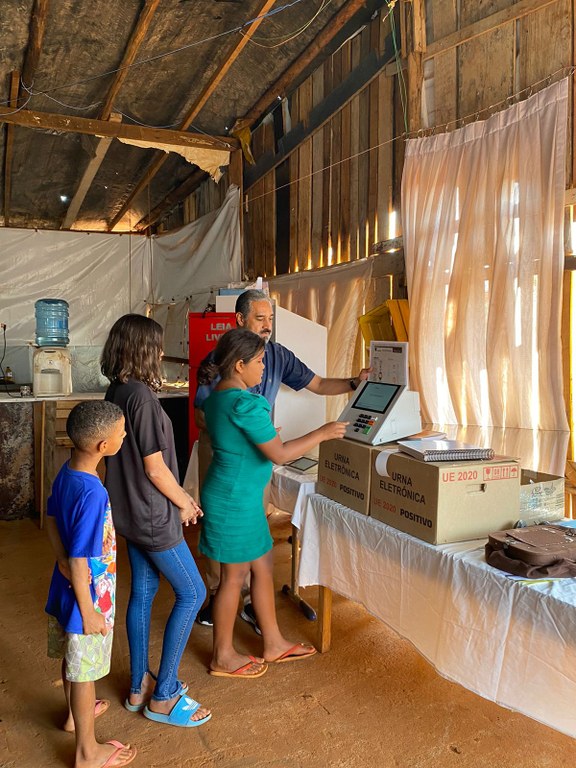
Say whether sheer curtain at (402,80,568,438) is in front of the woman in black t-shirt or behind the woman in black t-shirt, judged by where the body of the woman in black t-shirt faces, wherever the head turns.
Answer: in front

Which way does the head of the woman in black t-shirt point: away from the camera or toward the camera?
away from the camera

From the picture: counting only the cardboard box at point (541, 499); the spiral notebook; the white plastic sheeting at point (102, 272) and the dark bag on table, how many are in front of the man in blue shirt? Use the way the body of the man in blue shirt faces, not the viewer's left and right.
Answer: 3

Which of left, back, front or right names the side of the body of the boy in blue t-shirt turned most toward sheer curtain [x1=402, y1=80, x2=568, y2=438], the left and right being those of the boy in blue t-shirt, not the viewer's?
front

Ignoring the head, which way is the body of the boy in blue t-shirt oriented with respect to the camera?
to the viewer's right

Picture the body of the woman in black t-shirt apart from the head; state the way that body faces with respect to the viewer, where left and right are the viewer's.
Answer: facing to the right of the viewer

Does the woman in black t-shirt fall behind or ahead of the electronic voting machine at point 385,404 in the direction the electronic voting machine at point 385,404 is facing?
ahead

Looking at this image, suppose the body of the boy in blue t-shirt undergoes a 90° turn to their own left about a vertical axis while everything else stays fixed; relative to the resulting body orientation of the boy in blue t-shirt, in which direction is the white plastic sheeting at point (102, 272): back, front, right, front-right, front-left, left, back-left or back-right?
front

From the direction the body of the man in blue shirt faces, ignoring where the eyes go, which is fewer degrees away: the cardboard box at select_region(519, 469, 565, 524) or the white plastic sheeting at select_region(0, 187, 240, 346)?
the cardboard box

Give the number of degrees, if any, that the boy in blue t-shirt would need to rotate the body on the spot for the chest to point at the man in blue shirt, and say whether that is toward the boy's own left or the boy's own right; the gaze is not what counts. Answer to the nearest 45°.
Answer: approximately 45° to the boy's own left

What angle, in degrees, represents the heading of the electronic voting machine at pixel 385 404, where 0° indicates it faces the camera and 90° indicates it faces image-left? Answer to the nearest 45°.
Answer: approximately 45°

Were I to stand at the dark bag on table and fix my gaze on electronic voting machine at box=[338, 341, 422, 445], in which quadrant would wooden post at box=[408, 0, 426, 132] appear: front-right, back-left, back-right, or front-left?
front-right

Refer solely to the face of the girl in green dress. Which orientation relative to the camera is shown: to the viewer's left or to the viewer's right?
to the viewer's right

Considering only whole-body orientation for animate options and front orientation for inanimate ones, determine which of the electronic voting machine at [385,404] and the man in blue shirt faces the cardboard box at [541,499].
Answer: the man in blue shirt

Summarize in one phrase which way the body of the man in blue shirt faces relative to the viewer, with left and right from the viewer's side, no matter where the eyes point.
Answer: facing the viewer and to the right of the viewer

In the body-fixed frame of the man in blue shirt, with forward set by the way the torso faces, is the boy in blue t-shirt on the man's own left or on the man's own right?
on the man's own right
